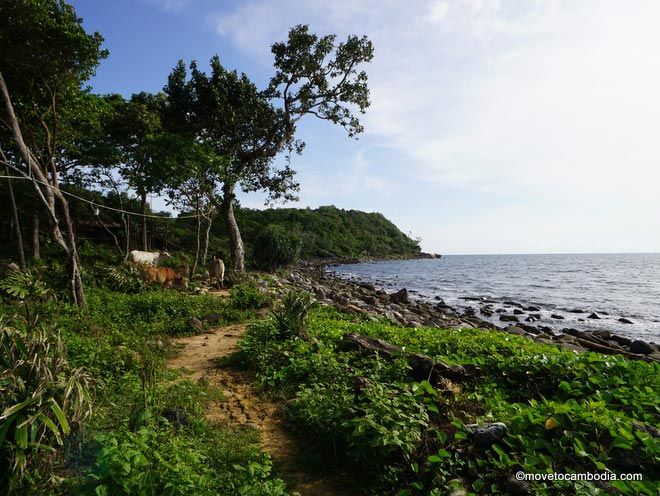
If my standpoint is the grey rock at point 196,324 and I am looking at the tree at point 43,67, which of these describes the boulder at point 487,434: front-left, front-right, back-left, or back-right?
back-left

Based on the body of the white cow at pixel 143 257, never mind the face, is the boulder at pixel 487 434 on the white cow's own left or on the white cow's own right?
on the white cow's own right

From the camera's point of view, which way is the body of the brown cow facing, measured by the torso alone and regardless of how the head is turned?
to the viewer's right

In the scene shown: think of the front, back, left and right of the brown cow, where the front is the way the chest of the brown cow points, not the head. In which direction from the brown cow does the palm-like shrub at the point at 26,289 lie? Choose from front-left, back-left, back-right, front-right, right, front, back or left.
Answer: back-right

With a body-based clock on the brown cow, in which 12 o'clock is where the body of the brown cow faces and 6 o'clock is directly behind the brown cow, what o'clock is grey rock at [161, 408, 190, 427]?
The grey rock is roughly at 3 o'clock from the brown cow.

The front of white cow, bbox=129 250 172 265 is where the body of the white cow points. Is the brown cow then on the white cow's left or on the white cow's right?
on the white cow's right
